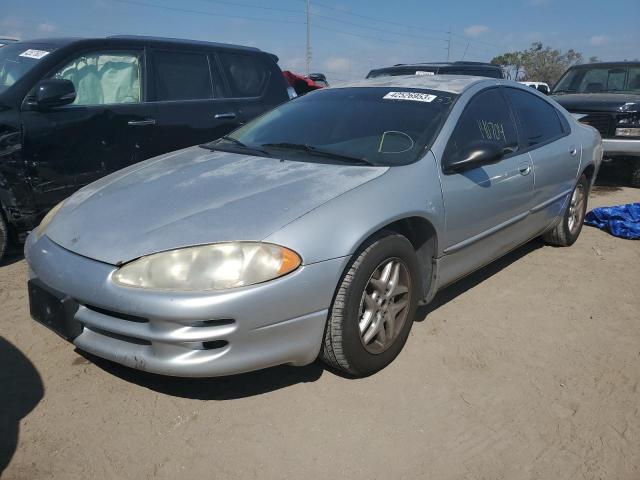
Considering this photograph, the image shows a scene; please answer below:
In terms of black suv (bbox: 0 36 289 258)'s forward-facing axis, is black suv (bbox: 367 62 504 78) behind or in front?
behind

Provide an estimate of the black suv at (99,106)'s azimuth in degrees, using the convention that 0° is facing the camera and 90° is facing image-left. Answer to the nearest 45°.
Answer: approximately 45°

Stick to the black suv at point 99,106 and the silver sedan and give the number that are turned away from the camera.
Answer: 0

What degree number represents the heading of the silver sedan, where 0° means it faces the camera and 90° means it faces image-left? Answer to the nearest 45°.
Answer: approximately 45°

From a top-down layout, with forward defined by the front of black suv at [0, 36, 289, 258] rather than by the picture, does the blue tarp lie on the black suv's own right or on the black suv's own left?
on the black suv's own left

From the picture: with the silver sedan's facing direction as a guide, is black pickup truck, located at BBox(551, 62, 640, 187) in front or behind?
behind

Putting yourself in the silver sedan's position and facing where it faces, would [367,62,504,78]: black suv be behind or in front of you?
behind

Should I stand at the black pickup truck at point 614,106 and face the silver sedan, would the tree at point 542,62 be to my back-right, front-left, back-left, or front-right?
back-right

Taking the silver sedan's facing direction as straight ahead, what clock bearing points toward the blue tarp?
The blue tarp is roughly at 6 o'clock from the silver sedan.
